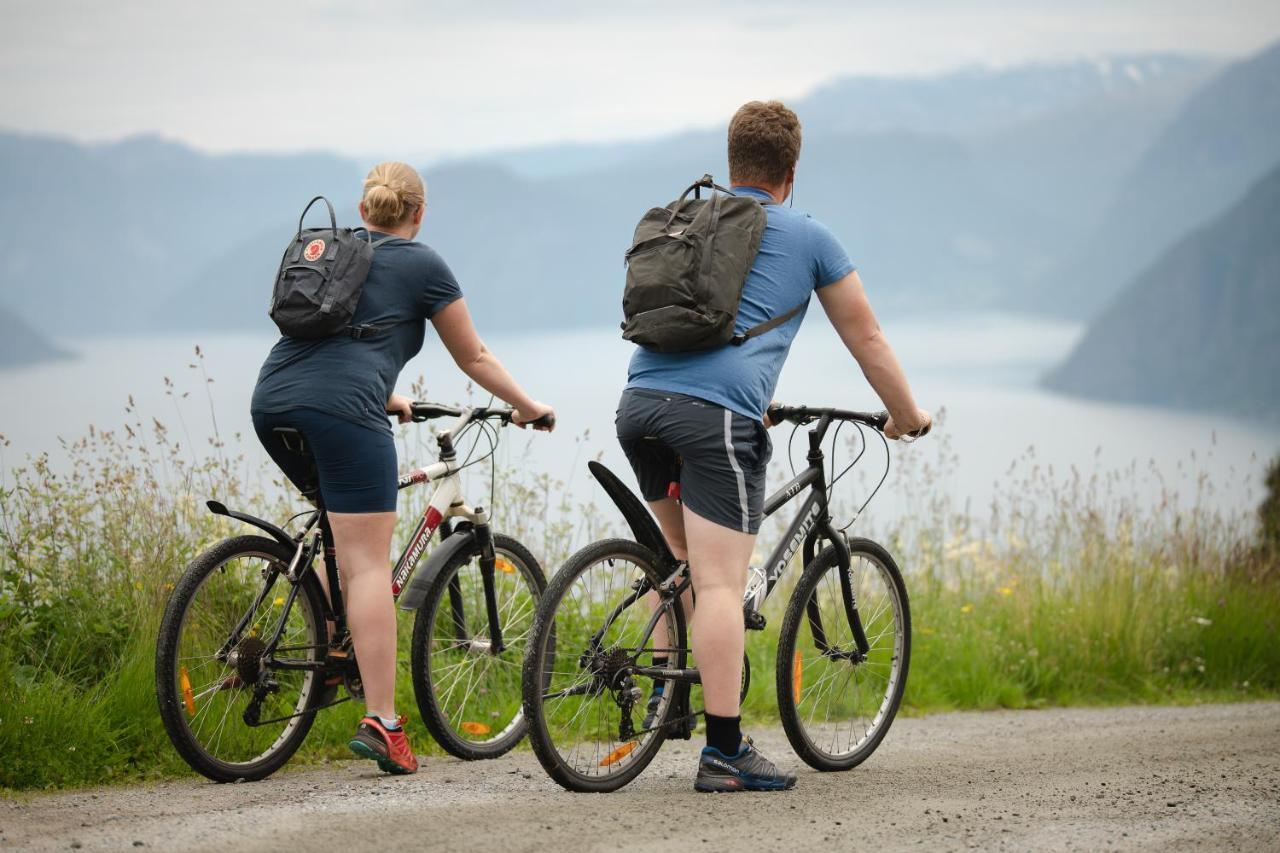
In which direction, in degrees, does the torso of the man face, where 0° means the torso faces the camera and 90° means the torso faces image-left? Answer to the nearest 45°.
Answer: approximately 225°

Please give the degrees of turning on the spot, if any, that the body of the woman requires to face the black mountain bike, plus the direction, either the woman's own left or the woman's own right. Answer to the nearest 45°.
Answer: approximately 45° to the woman's own right

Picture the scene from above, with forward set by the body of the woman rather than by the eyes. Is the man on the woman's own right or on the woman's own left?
on the woman's own right

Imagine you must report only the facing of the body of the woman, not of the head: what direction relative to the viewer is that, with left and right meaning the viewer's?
facing away from the viewer and to the right of the viewer

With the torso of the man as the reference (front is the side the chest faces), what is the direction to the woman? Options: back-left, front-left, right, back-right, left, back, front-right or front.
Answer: back-left

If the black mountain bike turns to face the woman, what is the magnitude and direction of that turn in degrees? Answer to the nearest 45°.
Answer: approximately 180°

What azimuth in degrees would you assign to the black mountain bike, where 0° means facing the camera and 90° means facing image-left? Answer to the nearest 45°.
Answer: approximately 225°
